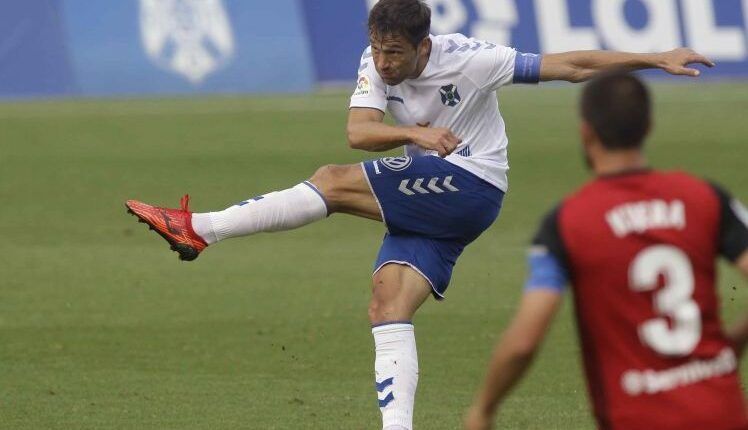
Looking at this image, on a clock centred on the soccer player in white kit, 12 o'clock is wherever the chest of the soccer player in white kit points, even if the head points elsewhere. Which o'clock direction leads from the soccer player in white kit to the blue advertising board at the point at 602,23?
The blue advertising board is roughly at 5 o'clock from the soccer player in white kit.

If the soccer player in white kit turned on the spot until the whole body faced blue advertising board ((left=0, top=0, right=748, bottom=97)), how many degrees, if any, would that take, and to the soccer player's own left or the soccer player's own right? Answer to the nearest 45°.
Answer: approximately 135° to the soccer player's own right

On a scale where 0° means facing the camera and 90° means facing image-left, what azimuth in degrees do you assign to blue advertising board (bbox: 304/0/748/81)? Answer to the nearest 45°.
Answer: approximately 0°

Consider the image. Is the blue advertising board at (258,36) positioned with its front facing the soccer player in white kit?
yes
